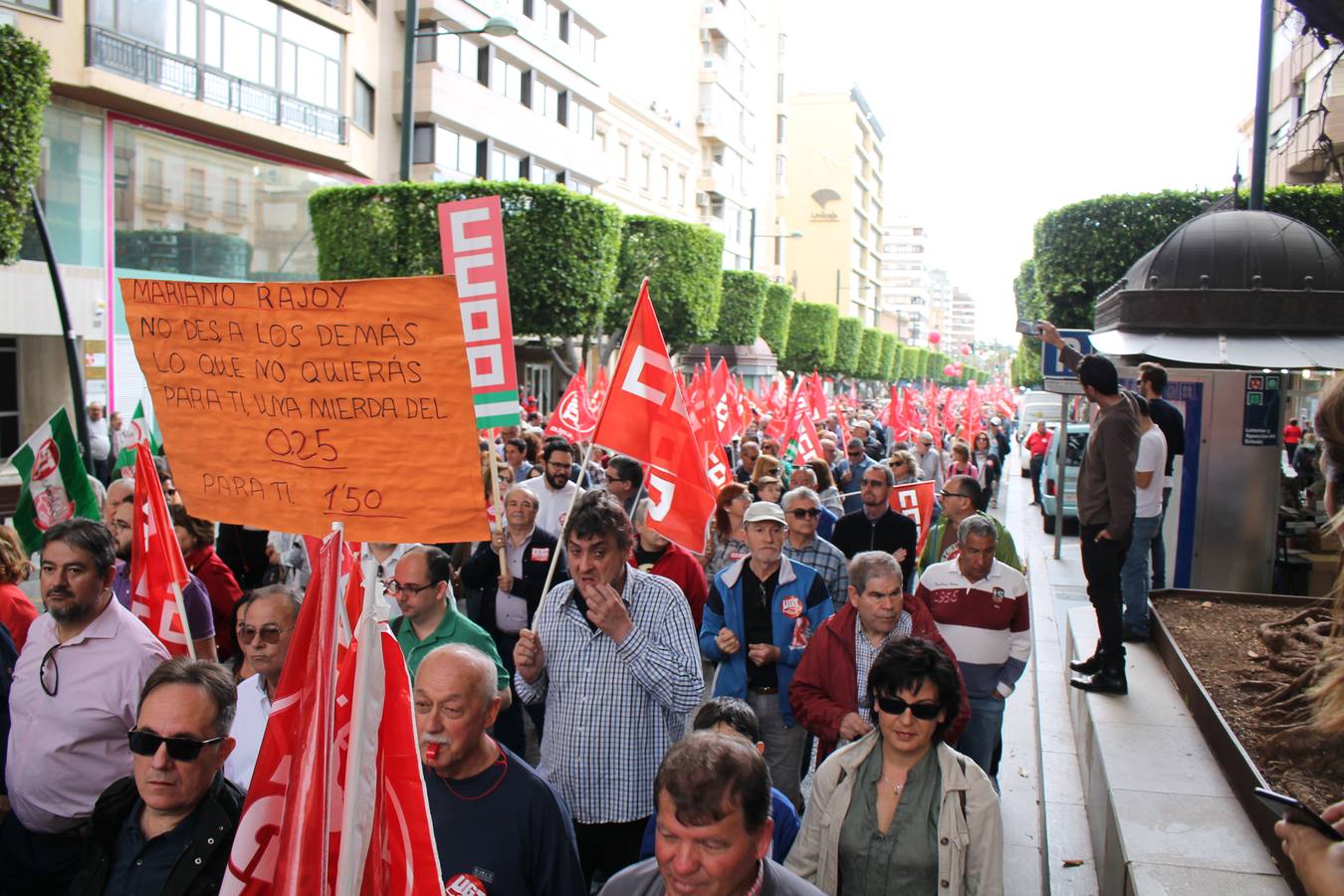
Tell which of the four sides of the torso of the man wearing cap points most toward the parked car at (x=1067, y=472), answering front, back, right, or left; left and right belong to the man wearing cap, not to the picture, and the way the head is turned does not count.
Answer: back

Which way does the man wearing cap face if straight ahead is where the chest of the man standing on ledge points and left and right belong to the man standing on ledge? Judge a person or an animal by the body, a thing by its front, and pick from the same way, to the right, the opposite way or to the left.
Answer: to the left

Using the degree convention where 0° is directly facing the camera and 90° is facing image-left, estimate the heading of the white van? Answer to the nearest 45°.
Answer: approximately 0°

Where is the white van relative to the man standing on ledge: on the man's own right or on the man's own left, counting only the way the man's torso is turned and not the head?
on the man's own right

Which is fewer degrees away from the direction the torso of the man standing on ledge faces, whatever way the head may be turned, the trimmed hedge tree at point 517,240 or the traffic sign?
the trimmed hedge tree

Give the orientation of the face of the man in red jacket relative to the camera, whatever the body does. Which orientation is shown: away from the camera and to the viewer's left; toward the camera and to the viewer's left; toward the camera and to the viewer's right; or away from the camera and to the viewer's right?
toward the camera and to the viewer's right

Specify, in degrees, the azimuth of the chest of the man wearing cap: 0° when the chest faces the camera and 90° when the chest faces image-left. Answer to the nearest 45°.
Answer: approximately 0°

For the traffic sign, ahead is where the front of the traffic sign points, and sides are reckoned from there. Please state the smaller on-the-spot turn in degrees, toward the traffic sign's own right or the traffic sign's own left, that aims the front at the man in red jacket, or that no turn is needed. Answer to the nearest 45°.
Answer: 0° — it already faces them

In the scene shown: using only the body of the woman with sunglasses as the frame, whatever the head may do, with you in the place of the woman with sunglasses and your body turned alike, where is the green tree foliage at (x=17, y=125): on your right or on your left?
on your right

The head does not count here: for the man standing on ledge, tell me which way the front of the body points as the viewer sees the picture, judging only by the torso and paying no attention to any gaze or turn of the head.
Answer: to the viewer's left
